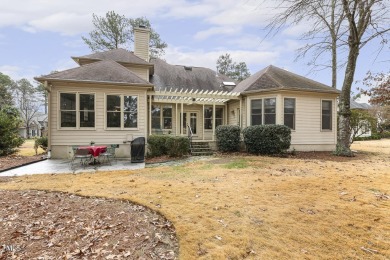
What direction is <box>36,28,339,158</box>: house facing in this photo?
away from the camera

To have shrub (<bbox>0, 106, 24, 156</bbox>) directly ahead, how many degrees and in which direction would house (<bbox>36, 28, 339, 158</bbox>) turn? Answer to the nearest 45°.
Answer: approximately 90° to its left

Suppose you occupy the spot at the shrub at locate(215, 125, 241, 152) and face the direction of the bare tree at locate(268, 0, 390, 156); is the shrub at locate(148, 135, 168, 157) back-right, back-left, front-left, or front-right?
back-right

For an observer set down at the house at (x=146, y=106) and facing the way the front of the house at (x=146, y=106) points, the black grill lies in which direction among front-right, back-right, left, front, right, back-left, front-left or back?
back

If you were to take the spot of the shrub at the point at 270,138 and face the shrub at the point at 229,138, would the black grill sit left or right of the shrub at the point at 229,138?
left
